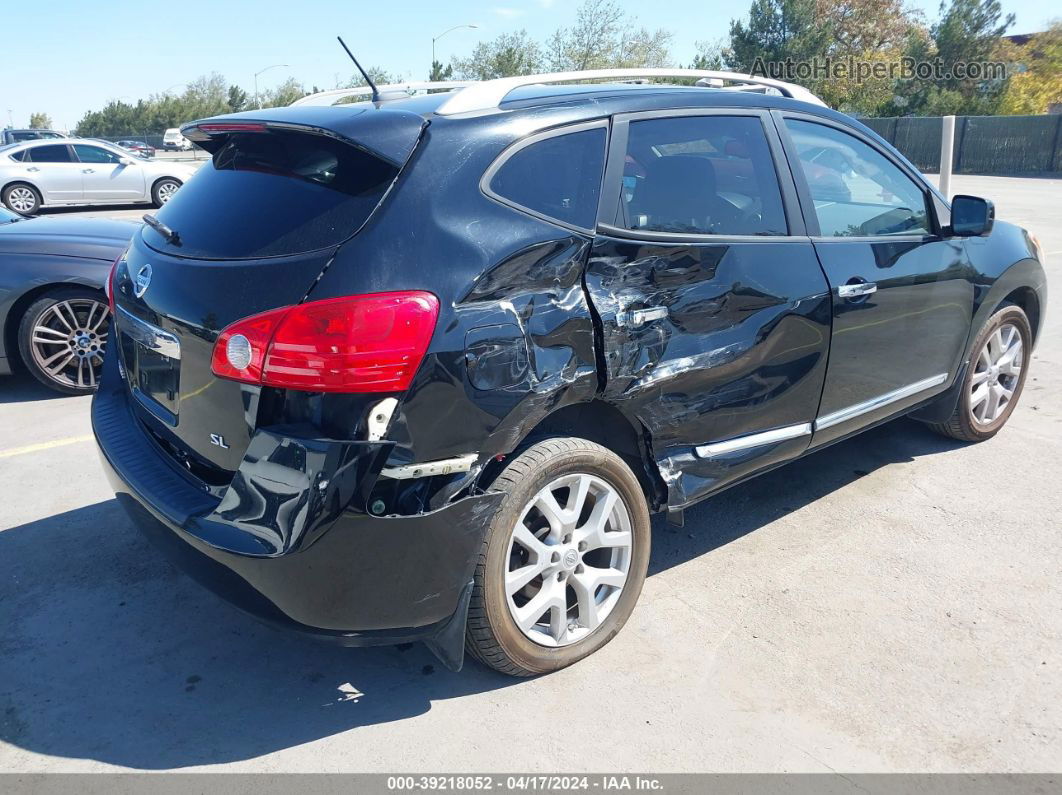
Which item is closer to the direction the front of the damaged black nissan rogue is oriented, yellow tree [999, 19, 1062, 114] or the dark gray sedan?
the yellow tree

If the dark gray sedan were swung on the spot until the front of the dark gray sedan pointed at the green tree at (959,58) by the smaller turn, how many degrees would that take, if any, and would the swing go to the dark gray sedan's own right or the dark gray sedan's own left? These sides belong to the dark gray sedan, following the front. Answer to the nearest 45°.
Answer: approximately 45° to the dark gray sedan's own left

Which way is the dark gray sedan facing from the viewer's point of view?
to the viewer's right

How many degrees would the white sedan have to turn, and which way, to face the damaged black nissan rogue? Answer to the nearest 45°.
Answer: approximately 90° to its right

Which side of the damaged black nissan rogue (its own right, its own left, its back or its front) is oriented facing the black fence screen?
front

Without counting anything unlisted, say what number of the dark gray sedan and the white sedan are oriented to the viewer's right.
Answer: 2

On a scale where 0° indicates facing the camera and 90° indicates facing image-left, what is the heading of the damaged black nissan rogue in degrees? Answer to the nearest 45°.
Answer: approximately 225°

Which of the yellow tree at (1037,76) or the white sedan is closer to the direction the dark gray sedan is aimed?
the yellow tree

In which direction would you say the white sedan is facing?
to the viewer's right

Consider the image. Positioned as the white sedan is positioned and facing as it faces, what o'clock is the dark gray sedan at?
The dark gray sedan is roughly at 3 o'clock from the white sedan.
